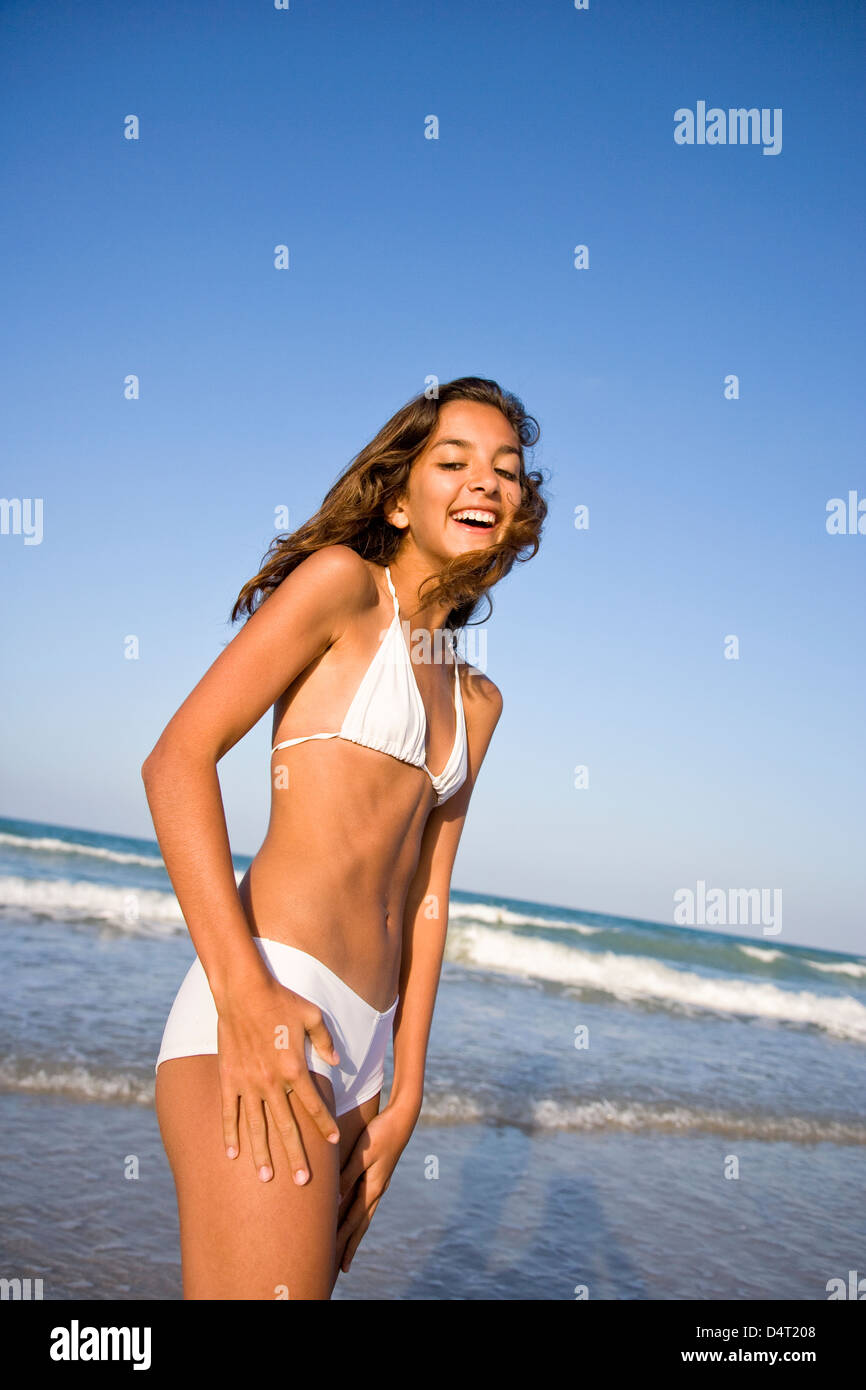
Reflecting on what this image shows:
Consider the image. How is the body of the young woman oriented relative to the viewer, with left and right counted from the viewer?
facing the viewer and to the right of the viewer

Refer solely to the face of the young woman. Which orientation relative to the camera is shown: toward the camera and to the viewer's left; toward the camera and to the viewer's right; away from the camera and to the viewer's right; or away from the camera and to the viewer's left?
toward the camera and to the viewer's right
